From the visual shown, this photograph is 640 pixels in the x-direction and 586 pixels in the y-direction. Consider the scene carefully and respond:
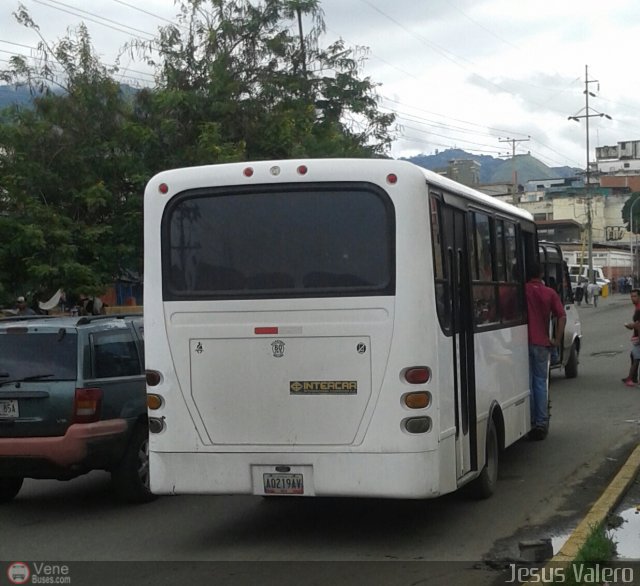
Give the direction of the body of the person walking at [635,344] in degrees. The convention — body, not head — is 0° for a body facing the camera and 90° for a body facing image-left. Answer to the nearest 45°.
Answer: approximately 90°

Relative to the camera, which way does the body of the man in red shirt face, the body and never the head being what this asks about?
away from the camera

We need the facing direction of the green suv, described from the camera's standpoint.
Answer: facing away from the viewer and to the right of the viewer

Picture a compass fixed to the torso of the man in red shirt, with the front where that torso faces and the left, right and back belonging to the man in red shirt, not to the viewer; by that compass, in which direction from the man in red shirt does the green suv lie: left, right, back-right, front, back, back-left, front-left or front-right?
back-left

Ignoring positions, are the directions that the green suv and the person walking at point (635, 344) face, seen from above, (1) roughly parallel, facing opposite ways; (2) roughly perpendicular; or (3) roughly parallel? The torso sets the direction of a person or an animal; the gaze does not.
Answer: roughly perpendicular

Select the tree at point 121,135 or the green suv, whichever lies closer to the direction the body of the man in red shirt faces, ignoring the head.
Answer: the tree

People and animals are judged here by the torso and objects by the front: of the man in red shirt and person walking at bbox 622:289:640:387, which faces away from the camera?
the man in red shirt
